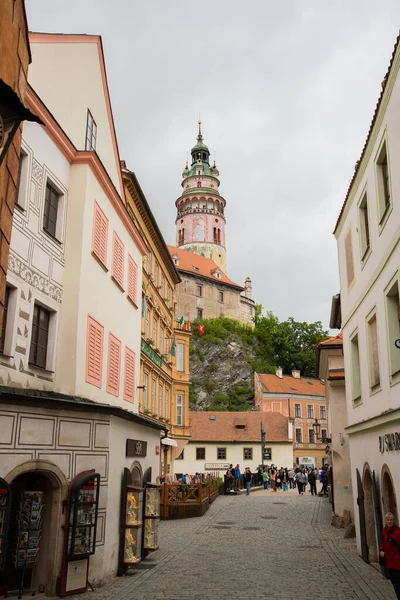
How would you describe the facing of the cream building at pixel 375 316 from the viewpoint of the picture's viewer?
facing to the left of the viewer

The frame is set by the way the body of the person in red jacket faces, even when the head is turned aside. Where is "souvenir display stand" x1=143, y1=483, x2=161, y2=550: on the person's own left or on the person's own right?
on the person's own right

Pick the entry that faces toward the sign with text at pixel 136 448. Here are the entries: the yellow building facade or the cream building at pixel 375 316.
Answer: the cream building

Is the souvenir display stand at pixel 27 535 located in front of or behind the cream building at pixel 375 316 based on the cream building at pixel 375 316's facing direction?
in front

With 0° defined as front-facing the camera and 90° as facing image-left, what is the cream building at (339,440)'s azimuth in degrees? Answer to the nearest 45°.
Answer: approximately 90°

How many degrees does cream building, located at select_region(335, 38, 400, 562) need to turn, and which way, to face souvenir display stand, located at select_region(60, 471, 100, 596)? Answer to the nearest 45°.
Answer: approximately 45° to its left

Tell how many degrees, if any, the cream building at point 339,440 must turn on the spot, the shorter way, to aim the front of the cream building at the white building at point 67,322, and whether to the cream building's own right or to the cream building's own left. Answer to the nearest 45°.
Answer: approximately 45° to the cream building's own left

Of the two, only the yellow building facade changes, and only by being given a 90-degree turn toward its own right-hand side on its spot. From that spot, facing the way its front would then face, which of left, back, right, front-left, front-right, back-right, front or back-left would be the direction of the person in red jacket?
front

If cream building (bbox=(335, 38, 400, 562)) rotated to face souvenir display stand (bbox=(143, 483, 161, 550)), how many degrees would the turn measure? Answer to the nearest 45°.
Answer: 0° — it already faces it

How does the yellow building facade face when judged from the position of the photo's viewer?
facing to the right of the viewer

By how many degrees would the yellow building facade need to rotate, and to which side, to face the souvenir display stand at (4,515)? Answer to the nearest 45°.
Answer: approximately 90° to its right

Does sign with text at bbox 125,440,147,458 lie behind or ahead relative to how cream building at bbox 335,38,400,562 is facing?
ahead
